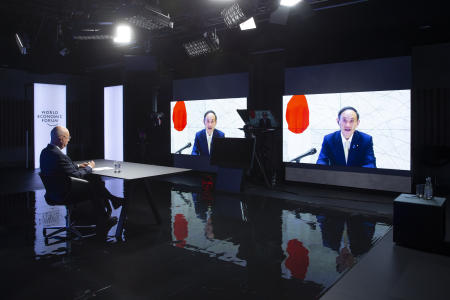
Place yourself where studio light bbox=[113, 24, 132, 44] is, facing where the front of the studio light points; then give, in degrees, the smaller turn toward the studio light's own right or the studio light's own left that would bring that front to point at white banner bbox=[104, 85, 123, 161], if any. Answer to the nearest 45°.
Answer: approximately 180°

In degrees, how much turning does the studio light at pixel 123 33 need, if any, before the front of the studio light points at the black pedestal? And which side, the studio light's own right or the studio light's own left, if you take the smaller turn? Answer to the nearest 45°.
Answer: approximately 45° to the studio light's own left

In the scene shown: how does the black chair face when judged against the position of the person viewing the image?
facing away from the viewer and to the right of the viewer

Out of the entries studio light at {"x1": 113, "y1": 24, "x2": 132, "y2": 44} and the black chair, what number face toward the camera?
1
